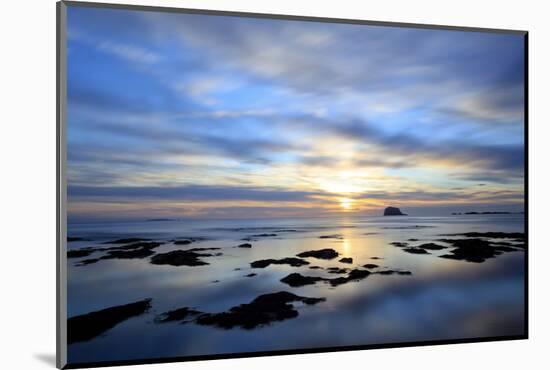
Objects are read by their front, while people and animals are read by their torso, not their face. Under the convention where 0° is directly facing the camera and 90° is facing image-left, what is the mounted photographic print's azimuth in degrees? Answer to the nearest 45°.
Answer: approximately 315°
